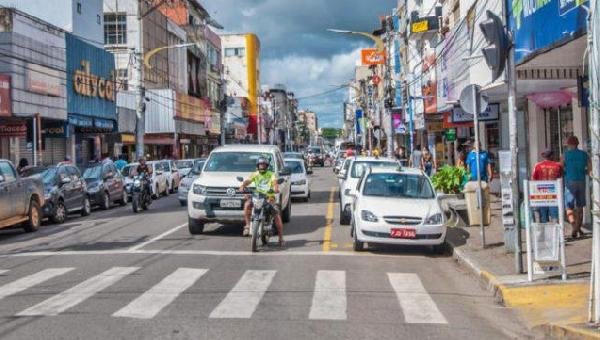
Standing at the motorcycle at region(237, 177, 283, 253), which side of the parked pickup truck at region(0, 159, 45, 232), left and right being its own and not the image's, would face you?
left

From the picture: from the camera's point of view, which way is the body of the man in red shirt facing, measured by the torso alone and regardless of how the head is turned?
away from the camera

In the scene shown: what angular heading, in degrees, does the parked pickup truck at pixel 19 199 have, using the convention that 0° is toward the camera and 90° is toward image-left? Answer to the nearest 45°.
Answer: approximately 45°

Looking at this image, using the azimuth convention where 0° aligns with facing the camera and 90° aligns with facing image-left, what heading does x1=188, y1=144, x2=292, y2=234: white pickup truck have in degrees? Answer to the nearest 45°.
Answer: approximately 0°

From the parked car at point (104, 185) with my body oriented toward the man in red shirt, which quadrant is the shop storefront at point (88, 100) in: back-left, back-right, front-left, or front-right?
back-left
